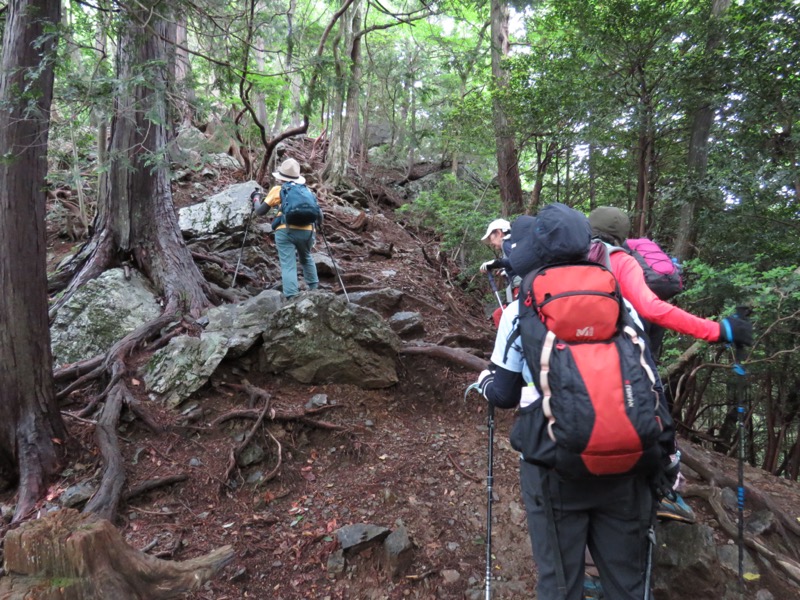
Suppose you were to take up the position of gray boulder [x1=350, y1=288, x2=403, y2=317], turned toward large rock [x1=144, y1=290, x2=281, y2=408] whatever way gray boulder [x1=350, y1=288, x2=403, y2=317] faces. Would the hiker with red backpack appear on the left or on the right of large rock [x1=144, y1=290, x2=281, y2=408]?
left

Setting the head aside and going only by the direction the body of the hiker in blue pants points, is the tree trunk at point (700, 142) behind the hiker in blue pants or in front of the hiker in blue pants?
behind

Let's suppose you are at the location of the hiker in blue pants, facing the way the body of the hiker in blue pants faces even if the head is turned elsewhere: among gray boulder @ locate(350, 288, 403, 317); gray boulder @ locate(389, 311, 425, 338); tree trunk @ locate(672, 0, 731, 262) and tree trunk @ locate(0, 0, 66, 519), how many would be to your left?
1

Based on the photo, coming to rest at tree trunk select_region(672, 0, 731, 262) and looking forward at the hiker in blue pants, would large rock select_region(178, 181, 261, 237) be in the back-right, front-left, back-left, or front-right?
front-right

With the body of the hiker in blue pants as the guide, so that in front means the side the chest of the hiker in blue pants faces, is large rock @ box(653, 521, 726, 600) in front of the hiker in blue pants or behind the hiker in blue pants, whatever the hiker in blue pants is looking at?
behind

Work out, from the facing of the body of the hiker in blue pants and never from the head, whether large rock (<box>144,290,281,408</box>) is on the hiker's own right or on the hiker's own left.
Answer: on the hiker's own left

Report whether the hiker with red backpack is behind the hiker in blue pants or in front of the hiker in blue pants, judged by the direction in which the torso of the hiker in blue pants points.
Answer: behind

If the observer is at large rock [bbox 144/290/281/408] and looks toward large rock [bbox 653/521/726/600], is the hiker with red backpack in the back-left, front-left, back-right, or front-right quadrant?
front-right

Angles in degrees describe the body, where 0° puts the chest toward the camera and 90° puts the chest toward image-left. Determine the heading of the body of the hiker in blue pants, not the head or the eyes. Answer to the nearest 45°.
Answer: approximately 135°

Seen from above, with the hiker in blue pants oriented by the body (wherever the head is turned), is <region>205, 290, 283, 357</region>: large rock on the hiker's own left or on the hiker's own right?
on the hiker's own left

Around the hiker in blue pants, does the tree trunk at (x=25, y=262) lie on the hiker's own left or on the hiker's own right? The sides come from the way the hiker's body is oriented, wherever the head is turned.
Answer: on the hiker's own left

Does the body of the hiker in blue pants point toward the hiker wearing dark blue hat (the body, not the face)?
no
